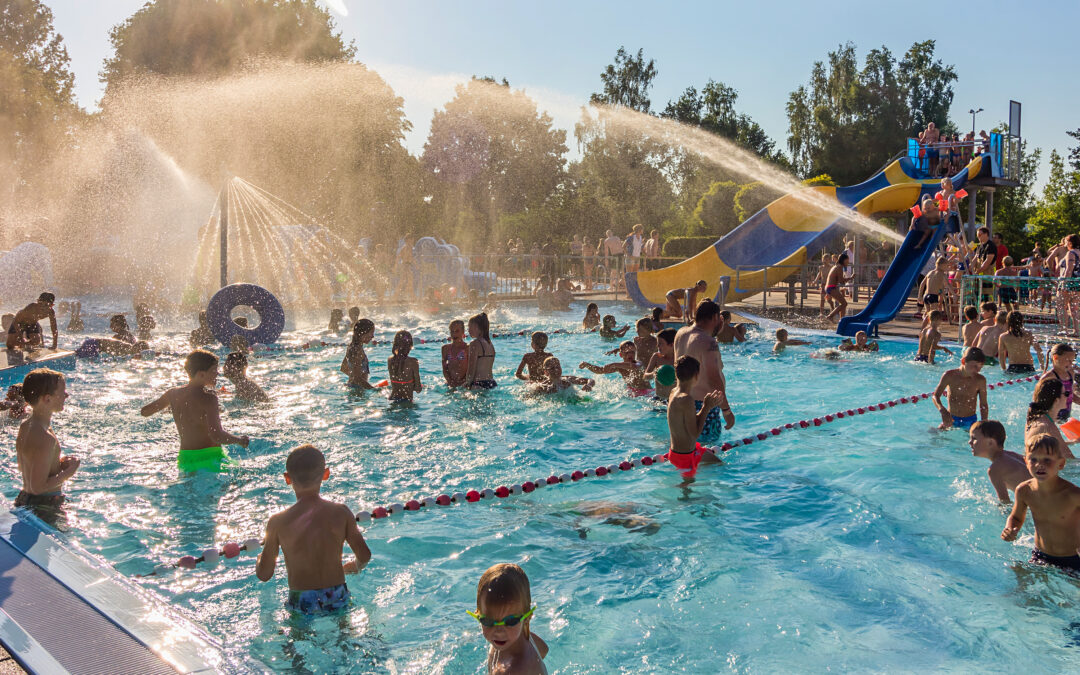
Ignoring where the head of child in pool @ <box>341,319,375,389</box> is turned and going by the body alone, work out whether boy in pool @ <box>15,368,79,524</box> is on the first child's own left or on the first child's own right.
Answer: on the first child's own right

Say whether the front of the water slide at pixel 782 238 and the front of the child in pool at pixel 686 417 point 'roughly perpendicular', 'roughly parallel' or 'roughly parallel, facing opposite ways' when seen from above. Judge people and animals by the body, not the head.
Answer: roughly parallel, facing opposite ways

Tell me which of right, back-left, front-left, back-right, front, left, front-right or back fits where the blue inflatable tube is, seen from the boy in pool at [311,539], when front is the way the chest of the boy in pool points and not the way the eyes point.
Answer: front

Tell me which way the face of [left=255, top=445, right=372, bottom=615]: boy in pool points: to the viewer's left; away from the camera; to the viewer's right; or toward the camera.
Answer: away from the camera

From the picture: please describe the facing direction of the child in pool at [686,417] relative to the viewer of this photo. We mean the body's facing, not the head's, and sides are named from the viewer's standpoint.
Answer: facing away from the viewer and to the right of the viewer

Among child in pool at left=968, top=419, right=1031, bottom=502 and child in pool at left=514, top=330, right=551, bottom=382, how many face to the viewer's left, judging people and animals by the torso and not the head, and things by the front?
1

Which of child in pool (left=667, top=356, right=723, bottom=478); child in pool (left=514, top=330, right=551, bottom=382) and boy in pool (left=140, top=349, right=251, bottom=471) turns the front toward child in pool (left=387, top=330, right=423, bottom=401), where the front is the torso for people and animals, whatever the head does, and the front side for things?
the boy in pool

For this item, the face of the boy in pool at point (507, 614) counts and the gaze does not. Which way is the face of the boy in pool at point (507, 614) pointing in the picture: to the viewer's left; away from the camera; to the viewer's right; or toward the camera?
toward the camera

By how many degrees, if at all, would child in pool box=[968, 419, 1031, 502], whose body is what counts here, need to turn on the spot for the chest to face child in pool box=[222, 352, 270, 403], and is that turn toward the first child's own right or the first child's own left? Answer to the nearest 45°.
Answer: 0° — they already face them

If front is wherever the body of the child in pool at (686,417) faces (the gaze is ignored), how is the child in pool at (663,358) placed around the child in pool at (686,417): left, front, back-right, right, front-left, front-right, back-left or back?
front-left

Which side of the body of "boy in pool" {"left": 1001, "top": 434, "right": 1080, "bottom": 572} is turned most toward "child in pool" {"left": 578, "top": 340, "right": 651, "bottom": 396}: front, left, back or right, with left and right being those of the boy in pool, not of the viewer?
right

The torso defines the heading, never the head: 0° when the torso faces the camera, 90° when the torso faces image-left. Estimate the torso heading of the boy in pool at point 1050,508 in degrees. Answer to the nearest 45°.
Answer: approximately 45°

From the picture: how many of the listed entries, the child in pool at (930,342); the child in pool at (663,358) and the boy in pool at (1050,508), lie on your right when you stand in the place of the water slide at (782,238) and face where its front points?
0
